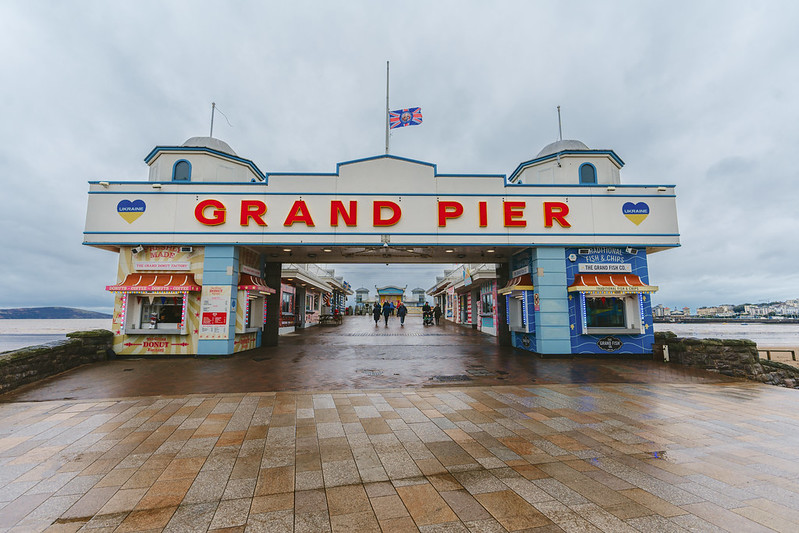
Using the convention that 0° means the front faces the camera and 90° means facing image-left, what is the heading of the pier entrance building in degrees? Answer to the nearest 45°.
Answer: approximately 0°

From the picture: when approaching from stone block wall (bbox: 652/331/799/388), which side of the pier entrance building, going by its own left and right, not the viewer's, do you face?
left

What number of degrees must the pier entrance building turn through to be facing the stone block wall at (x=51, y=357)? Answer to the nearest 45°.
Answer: approximately 90° to its right
